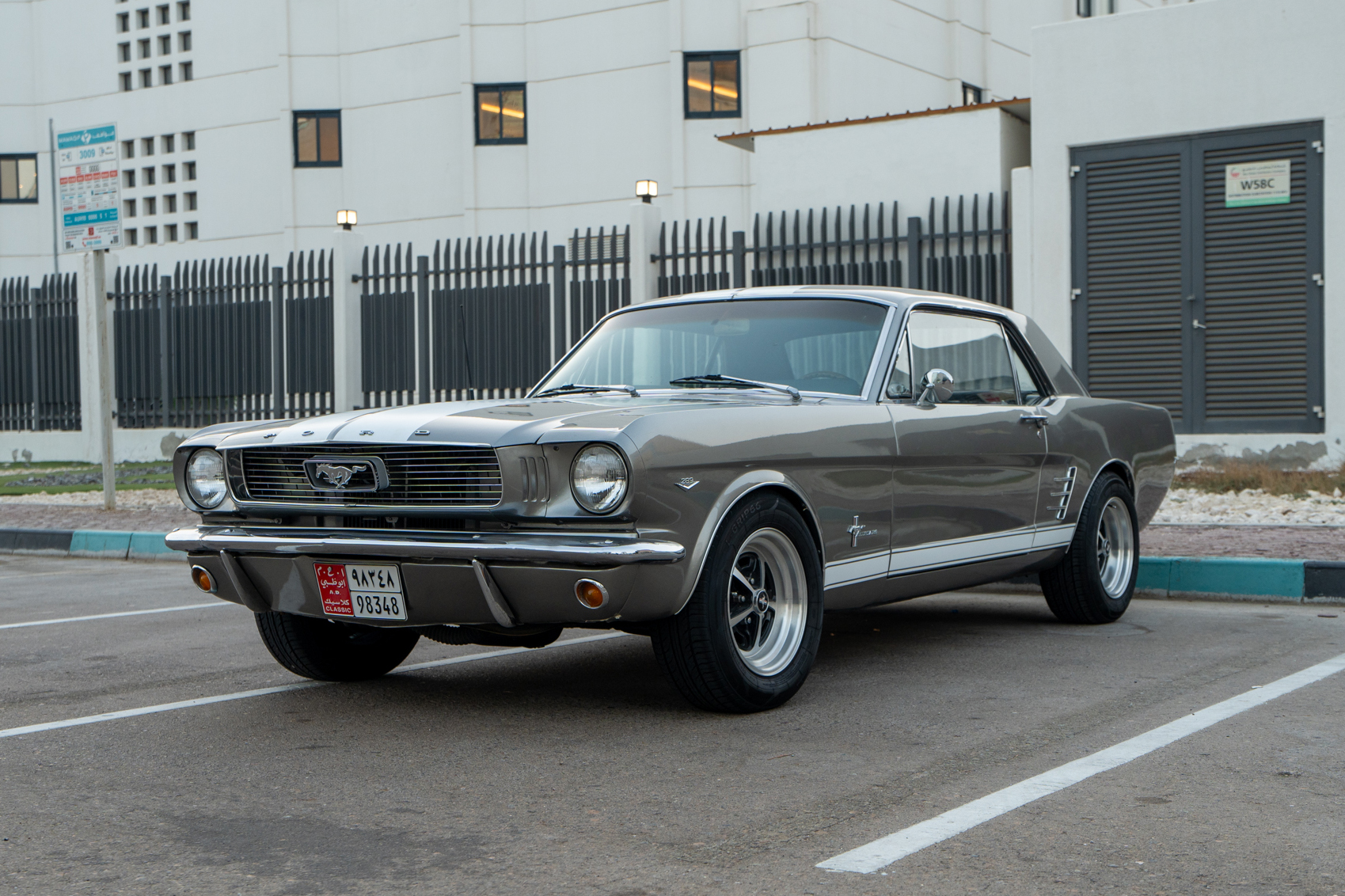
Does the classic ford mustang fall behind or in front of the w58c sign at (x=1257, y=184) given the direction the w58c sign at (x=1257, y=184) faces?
in front

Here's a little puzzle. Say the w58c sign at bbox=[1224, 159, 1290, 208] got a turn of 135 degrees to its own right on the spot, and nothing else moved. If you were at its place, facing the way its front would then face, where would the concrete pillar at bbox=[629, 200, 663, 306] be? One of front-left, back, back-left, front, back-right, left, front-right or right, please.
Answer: front-left

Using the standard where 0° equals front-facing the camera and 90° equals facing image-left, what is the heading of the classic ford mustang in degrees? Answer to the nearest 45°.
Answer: approximately 45°

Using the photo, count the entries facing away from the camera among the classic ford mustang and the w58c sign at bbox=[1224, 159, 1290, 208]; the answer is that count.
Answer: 0

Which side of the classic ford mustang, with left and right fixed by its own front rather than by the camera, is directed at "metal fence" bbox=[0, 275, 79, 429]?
right

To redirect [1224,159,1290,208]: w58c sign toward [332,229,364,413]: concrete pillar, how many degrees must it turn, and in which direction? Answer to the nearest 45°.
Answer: approximately 90° to its right

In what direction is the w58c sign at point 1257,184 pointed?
toward the camera

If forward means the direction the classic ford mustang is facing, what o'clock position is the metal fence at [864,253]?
The metal fence is roughly at 5 o'clock from the classic ford mustang.

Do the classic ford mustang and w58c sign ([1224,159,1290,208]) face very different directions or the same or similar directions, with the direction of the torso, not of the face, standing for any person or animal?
same or similar directions

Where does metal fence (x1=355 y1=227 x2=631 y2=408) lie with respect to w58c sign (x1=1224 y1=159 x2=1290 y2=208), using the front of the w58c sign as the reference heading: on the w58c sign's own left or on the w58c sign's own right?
on the w58c sign's own right

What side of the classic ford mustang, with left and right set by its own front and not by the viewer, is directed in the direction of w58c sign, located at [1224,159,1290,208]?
back

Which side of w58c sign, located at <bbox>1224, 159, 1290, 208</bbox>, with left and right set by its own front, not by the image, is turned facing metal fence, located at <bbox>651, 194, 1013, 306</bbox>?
right

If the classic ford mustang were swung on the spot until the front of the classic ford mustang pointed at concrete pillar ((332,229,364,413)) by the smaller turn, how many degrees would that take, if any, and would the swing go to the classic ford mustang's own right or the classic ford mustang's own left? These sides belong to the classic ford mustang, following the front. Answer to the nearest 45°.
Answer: approximately 135° to the classic ford mustang's own right
